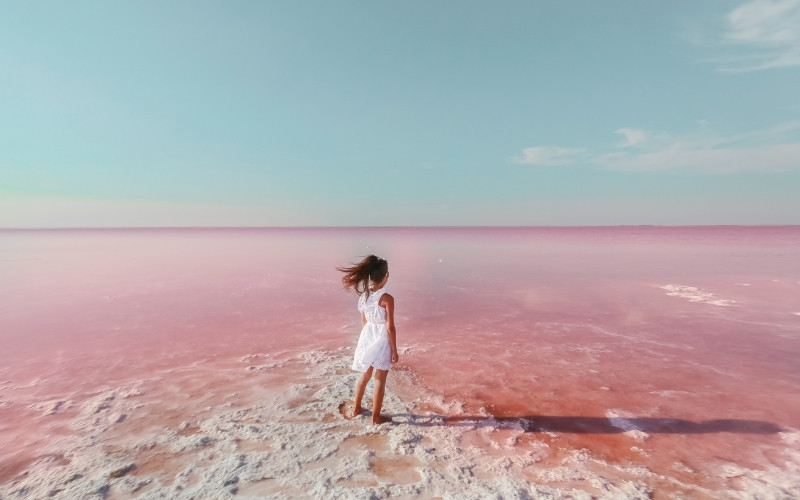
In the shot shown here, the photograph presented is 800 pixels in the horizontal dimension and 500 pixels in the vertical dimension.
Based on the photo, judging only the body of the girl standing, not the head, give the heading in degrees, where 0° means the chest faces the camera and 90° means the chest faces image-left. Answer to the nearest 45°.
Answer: approximately 225°
